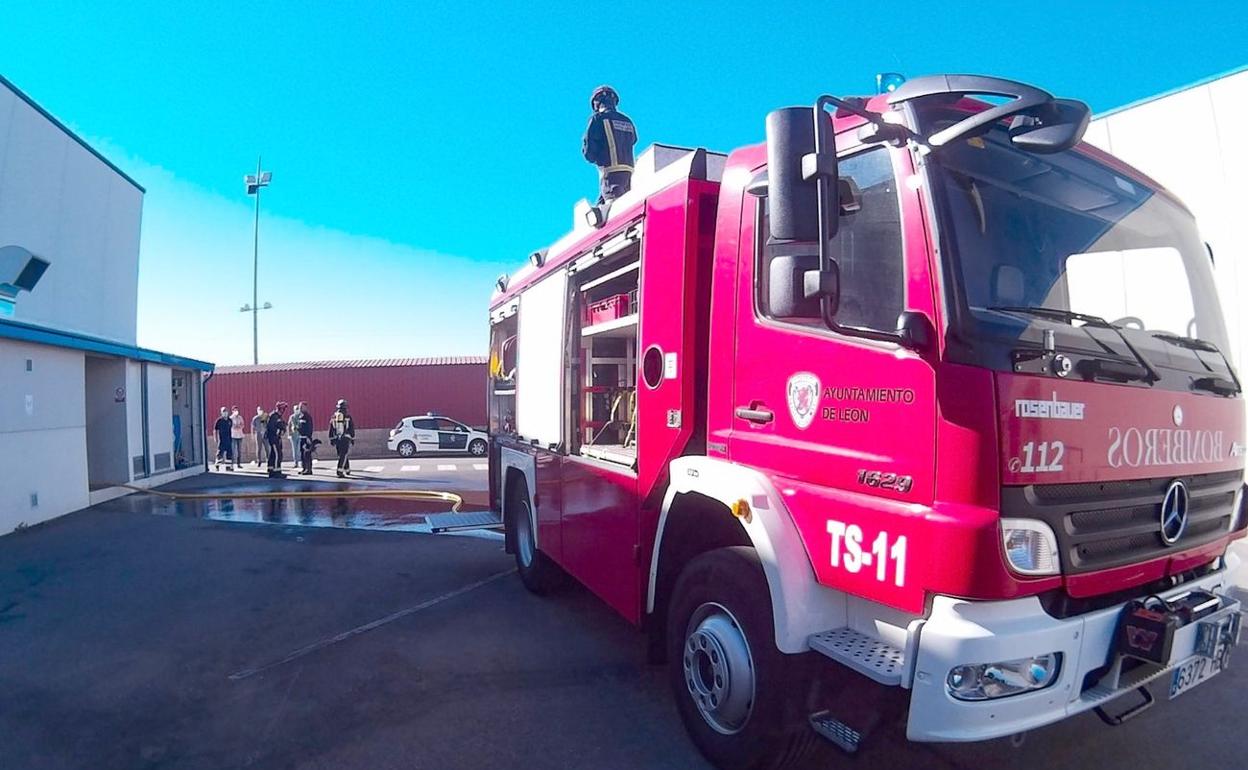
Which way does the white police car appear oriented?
to the viewer's right

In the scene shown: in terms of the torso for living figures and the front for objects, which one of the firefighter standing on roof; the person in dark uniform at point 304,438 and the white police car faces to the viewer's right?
the white police car

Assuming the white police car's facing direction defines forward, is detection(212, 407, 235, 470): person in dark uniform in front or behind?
behind
